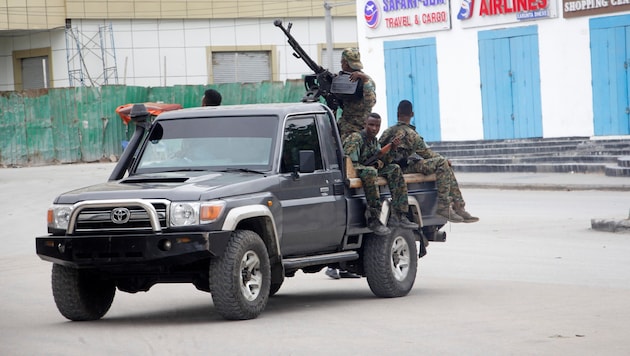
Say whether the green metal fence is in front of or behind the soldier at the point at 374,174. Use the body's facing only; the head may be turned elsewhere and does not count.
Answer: behind

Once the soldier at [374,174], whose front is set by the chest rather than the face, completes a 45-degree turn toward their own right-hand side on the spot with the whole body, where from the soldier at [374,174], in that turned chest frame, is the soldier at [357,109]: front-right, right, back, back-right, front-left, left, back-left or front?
back

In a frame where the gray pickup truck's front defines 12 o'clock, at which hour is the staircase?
The staircase is roughly at 5 o'clock from the gray pickup truck.

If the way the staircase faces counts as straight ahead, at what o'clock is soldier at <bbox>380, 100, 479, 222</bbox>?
The soldier is roughly at 12 o'clock from the staircase.

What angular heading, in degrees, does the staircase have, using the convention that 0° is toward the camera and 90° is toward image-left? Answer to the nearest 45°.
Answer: approximately 0°
